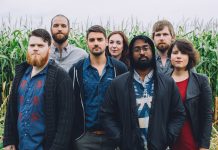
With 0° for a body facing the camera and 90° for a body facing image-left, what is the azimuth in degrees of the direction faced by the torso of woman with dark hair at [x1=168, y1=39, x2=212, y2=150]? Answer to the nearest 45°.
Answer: approximately 45°

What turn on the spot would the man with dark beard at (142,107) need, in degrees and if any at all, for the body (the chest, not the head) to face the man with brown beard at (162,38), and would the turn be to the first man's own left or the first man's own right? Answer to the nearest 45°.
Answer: approximately 180°

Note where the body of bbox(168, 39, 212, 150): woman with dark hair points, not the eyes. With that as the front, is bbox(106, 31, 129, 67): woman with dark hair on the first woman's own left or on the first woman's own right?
on the first woman's own right

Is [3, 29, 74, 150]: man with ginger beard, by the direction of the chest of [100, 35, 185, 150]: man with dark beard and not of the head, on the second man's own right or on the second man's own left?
on the second man's own right

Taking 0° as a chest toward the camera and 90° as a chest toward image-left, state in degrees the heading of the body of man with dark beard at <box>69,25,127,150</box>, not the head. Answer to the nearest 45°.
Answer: approximately 0°
